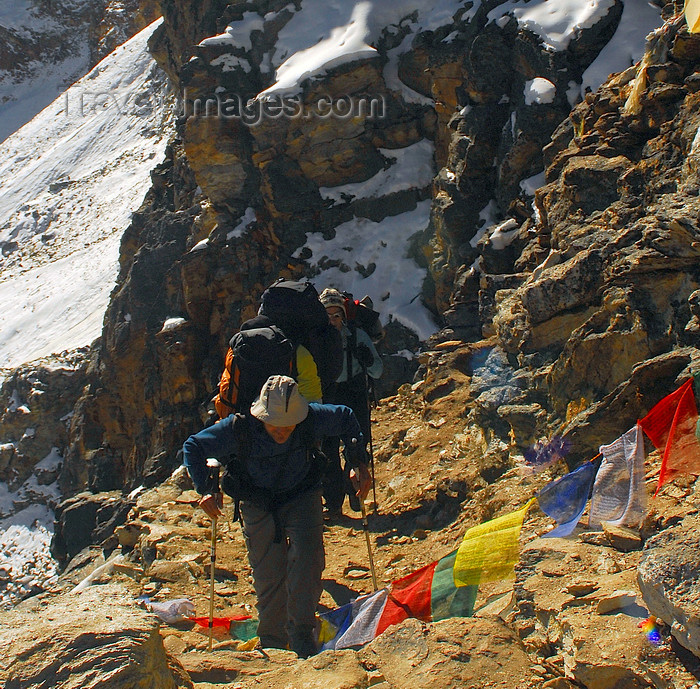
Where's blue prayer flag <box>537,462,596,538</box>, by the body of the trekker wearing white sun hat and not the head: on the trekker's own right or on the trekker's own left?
on the trekker's own left

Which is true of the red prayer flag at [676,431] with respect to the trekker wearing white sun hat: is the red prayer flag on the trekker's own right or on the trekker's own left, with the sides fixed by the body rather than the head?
on the trekker's own left

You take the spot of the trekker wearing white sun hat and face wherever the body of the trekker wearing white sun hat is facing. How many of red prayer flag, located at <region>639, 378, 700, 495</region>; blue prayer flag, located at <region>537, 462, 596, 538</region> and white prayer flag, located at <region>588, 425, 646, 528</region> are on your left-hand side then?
3

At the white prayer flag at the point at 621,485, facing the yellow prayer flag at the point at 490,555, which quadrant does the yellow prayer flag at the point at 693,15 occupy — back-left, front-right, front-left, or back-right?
back-right

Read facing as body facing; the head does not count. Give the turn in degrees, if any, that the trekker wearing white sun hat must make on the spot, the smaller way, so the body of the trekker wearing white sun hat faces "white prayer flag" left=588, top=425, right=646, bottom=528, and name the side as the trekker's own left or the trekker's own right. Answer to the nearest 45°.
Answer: approximately 90° to the trekker's own left

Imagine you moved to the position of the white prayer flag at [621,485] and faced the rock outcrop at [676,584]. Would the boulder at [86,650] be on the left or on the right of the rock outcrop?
right

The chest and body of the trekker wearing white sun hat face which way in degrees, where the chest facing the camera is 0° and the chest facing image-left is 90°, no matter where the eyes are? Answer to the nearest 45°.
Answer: approximately 0°
